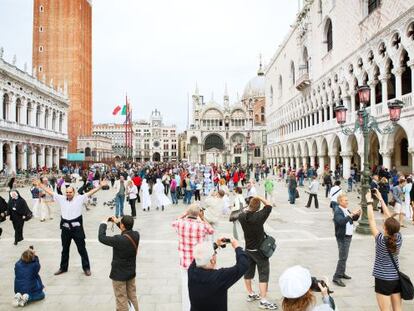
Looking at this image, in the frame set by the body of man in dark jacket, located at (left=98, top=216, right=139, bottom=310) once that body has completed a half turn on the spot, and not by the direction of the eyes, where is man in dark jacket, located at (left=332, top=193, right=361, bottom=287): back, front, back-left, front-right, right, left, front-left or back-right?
front-left

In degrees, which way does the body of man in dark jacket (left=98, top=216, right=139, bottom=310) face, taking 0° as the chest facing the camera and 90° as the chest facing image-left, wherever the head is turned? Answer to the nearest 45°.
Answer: approximately 135°

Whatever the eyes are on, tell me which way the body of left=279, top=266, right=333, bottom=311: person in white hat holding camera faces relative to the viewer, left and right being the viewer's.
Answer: facing away from the viewer and to the right of the viewer

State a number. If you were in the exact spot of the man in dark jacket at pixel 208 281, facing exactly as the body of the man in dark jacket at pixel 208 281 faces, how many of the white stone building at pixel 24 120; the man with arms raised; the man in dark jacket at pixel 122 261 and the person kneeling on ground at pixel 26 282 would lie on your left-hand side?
4

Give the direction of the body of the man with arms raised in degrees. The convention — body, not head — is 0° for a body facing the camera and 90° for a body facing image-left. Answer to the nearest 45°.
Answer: approximately 0°

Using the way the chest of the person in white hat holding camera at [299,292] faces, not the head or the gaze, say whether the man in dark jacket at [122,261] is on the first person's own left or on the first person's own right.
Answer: on the first person's own left

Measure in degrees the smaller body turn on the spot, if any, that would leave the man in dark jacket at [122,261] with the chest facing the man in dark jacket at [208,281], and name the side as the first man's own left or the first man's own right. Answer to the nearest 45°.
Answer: approximately 180°

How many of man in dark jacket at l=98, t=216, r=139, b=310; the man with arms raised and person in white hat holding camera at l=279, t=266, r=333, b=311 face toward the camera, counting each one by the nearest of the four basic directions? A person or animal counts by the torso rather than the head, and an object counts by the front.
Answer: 1

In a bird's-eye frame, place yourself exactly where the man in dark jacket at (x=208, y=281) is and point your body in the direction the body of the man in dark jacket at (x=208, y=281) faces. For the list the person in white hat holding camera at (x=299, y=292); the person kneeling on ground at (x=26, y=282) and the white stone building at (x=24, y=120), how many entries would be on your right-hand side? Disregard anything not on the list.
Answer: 1

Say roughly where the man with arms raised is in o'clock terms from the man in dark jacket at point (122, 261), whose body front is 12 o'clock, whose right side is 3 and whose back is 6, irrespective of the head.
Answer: The man with arms raised is roughly at 1 o'clock from the man in dark jacket.

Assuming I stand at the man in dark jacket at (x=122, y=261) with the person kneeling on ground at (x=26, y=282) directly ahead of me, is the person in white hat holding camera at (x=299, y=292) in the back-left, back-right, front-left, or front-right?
back-left

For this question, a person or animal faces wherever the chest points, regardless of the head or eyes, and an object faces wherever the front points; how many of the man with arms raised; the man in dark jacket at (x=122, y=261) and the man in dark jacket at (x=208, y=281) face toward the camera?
1
